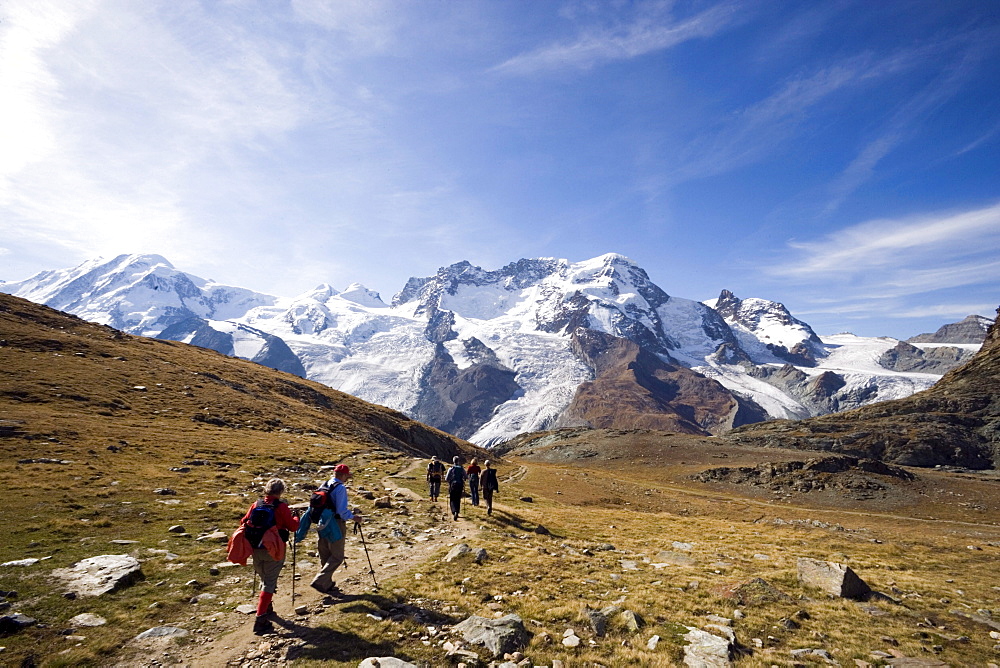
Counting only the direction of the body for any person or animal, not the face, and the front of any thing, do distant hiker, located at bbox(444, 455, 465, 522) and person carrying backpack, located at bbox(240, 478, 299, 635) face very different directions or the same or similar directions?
same or similar directions

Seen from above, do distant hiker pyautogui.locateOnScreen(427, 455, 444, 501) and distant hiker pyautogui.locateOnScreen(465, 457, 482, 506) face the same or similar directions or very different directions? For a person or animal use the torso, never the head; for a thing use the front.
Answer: same or similar directions

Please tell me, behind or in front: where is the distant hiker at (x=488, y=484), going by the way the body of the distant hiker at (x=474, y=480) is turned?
behind

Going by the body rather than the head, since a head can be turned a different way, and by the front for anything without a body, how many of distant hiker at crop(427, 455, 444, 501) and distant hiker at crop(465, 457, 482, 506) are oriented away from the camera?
2

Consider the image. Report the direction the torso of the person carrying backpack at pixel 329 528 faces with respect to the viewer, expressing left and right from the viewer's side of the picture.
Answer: facing away from the viewer and to the right of the viewer

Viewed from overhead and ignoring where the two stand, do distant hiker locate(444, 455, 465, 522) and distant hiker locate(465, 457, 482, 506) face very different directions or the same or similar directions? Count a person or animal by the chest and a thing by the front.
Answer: same or similar directions

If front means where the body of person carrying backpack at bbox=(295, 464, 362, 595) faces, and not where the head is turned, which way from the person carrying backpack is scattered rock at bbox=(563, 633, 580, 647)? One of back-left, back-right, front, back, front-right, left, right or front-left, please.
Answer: right

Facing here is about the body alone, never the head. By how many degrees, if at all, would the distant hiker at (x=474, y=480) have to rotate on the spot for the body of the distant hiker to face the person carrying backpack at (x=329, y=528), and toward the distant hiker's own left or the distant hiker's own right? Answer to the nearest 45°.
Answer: approximately 180°

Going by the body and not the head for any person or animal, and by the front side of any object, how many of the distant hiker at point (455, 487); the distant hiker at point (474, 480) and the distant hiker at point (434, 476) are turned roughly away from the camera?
3

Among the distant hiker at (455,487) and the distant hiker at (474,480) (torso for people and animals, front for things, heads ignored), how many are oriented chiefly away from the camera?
2

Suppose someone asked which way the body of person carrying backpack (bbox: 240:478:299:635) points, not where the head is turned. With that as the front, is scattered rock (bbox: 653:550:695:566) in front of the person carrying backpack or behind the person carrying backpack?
in front

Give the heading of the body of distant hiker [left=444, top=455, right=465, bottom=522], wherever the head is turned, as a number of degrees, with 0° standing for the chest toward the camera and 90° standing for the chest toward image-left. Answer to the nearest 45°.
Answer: approximately 180°

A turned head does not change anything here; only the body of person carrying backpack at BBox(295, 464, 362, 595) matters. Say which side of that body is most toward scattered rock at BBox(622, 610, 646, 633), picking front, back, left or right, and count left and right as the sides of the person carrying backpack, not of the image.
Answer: right

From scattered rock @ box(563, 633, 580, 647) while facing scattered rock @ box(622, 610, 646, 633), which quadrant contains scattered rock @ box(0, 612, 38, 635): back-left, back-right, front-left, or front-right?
back-left

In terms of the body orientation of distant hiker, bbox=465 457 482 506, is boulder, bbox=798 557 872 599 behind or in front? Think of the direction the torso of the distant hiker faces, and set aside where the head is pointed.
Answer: behind

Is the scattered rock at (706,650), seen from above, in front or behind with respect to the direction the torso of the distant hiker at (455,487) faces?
behind

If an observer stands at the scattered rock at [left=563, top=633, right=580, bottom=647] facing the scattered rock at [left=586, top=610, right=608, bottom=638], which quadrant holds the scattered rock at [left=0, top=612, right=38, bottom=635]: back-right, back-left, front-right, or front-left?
back-left

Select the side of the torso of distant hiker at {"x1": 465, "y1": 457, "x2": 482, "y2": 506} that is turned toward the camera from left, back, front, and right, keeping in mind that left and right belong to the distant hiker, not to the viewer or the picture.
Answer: back
